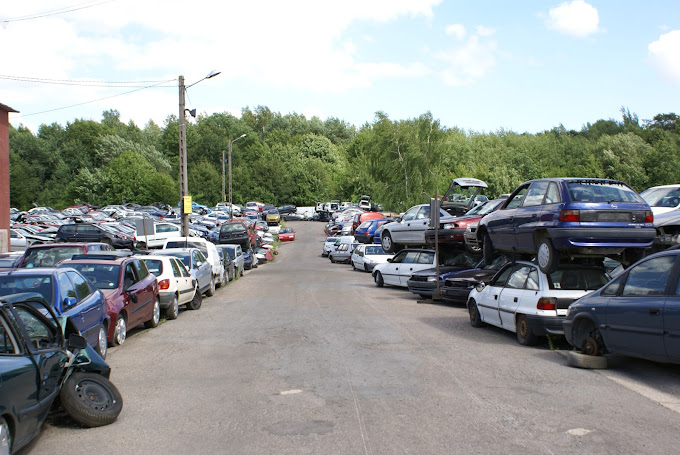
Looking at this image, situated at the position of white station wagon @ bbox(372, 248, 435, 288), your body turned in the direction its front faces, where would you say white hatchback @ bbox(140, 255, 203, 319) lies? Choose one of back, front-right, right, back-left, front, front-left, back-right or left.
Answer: left

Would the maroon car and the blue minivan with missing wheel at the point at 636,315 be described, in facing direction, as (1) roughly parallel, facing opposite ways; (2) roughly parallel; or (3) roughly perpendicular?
roughly perpendicular

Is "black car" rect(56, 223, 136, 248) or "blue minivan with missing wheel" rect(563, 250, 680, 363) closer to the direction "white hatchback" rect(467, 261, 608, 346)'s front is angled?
the black car

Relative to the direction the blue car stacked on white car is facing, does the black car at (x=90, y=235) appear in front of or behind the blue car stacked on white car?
in front

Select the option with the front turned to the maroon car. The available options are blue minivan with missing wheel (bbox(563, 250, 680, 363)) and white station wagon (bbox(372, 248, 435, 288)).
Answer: the blue minivan with missing wheel

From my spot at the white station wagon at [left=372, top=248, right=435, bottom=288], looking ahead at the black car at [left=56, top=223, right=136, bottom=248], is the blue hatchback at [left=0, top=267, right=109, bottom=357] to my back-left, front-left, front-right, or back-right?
back-left

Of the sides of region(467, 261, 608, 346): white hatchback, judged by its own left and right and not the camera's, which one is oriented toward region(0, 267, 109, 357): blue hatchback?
left

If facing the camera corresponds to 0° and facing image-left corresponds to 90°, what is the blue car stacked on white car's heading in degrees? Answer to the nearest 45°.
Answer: approximately 135°

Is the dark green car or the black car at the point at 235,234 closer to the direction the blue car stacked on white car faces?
the black car

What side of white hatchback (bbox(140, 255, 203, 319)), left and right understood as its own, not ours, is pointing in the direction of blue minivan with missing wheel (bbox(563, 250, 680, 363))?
right

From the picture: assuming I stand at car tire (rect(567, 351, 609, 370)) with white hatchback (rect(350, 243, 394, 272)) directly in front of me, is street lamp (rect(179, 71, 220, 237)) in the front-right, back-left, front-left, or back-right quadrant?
front-left

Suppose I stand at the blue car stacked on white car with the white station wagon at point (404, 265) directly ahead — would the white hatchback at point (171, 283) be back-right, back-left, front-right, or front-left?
front-left

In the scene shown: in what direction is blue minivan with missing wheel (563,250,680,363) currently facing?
to the viewer's left

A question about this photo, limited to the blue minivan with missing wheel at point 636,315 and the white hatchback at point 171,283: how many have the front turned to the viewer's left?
1
